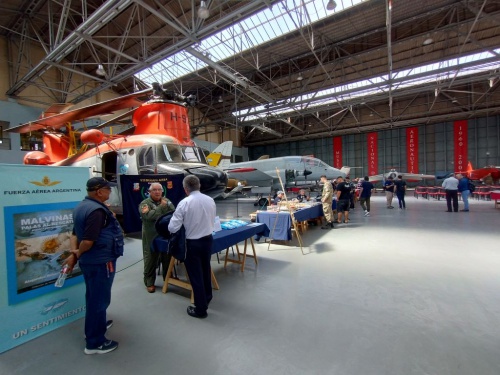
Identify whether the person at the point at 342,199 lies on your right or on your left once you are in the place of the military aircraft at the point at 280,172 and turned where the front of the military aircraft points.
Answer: on your right

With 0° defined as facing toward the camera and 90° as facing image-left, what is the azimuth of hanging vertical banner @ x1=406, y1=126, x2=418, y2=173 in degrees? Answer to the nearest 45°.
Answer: approximately 0°

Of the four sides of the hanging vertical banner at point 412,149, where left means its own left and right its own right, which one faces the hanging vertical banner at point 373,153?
right

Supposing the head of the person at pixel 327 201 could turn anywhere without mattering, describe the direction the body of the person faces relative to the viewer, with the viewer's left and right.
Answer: facing to the left of the viewer

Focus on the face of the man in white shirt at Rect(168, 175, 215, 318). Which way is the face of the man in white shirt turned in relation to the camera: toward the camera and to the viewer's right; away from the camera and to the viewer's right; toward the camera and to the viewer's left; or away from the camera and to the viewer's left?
away from the camera and to the viewer's left

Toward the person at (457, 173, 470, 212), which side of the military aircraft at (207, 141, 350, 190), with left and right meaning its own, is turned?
front

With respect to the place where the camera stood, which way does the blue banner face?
facing the viewer and to the right of the viewer

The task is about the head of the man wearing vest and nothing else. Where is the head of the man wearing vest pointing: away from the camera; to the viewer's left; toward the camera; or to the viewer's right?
to the viewer's right

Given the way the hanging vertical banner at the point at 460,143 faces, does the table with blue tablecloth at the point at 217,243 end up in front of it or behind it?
in front

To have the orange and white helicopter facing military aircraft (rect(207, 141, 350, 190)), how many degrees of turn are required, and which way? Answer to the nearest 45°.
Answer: approximately 90° to its left

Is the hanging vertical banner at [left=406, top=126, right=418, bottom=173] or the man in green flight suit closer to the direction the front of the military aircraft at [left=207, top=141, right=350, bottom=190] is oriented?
the hanging vertical banner

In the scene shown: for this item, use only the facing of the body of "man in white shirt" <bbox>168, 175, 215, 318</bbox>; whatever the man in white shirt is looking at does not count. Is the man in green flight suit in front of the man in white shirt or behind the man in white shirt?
in front

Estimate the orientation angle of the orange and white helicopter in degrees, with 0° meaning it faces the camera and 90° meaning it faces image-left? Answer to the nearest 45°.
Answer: approximately 315°
